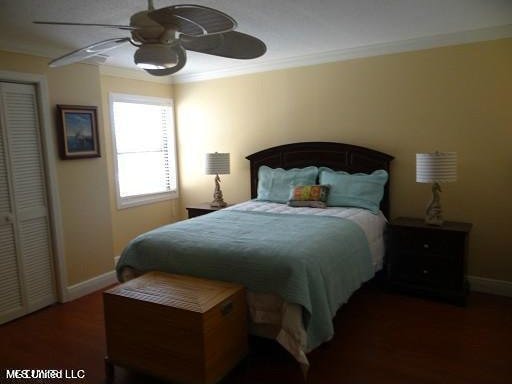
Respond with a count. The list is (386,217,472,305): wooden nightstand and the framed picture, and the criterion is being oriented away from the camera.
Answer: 0

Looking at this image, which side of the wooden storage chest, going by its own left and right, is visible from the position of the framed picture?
right

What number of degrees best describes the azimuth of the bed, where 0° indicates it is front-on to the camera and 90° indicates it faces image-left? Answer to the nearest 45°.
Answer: approximately 45°

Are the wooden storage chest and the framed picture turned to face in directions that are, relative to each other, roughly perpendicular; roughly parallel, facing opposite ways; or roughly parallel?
roughly perpendicular

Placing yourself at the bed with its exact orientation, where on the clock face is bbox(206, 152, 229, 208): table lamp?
The table lamp is roughly at 4 o'clock from the bed.

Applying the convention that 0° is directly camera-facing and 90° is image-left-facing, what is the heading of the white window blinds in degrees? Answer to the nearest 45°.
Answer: approximately 315°

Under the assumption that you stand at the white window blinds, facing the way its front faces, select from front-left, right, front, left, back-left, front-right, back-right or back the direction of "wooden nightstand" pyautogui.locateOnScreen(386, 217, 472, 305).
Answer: front

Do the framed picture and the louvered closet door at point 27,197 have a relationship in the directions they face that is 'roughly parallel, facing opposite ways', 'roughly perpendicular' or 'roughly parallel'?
roughly parallel

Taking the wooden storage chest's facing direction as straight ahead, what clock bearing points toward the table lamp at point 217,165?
The table lamp is roughly at 5 o'clock from the wooden storage chest.

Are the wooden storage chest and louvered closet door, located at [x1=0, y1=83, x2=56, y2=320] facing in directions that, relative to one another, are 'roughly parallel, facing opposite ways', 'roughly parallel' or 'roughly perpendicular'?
roughly perpendicular

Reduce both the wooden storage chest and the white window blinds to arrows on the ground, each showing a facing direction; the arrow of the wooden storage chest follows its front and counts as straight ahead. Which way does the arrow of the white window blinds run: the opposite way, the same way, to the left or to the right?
to the left

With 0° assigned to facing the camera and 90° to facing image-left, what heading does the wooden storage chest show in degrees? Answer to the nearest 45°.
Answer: approximately 45°

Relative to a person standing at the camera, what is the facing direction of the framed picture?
facing the viewer and to the right of the viewer

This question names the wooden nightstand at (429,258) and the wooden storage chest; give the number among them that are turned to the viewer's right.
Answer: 0

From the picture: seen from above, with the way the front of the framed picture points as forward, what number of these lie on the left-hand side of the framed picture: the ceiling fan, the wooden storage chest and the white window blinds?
1

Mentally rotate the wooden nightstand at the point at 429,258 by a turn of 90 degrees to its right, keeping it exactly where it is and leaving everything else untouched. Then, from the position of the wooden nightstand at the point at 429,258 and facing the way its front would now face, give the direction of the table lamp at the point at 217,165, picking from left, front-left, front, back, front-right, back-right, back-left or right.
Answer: front-left
